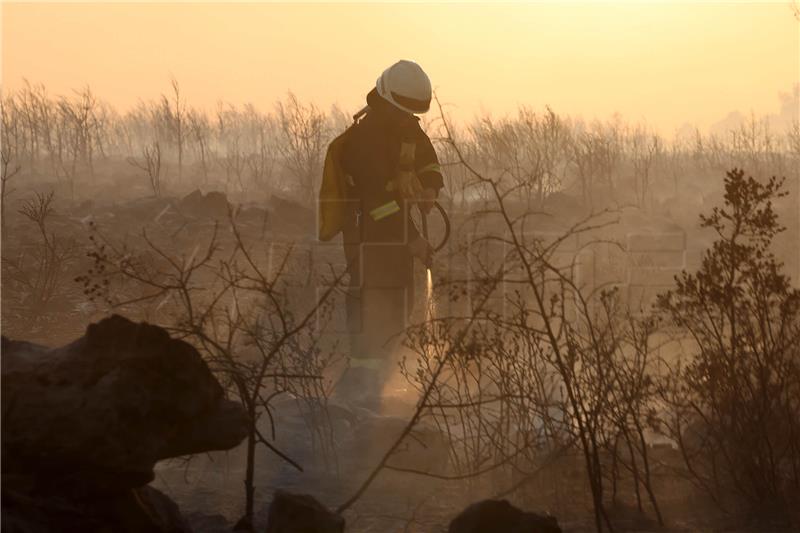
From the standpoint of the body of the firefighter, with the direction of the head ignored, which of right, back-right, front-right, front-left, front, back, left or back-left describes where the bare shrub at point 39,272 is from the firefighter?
back

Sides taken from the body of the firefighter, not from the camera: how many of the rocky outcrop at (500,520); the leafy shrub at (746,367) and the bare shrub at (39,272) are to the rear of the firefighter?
1

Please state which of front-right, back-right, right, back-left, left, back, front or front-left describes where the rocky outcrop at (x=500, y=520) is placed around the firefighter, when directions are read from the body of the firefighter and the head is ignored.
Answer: front-right

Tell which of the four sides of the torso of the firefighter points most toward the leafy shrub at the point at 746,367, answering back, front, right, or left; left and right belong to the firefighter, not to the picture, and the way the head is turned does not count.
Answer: front

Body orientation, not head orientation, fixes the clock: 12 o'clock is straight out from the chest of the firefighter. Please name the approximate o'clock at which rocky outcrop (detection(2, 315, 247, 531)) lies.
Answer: The rocky outcrop is roughly at 2 o'clock from the firefighter.

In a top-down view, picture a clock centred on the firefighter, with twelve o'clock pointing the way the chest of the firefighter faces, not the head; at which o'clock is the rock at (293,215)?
The rock is roughly at 7 o'clock from the firefighter.

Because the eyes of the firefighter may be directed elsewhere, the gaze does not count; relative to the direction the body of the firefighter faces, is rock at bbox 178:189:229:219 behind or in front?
behind

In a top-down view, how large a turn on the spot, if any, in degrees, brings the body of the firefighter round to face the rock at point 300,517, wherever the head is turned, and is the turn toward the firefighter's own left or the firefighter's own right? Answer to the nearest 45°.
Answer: approximately 45° to the firefighter's own right

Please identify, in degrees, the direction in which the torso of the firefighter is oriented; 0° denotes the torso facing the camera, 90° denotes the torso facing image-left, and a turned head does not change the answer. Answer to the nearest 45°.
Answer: approximately 315°
